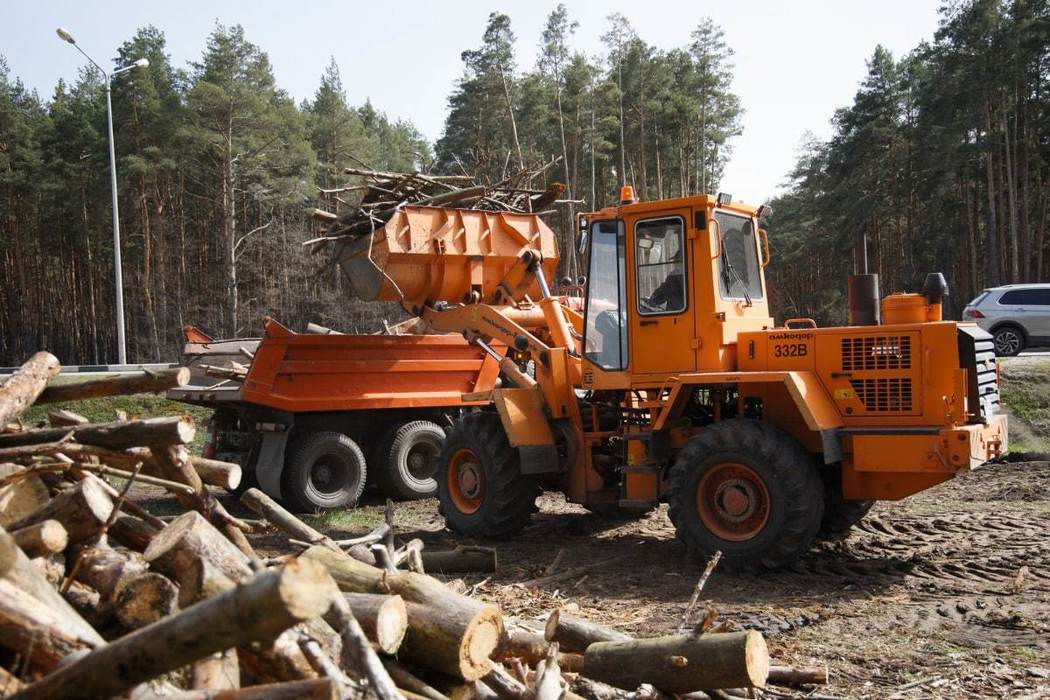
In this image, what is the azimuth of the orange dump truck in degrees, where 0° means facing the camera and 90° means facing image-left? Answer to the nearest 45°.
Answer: approximately 225°

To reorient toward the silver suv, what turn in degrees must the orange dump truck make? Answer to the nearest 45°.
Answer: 0° — it already faces it

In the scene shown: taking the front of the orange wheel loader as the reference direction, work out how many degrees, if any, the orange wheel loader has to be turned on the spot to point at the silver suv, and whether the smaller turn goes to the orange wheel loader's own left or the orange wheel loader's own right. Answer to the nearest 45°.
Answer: approximately 90° to the orange wheel loader's own right

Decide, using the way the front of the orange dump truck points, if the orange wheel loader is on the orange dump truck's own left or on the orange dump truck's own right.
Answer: on the orange dump truck's own right

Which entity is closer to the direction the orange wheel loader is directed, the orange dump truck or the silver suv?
the orange dump truck

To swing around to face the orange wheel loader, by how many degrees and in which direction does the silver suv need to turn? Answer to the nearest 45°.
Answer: approximately 90° to its right

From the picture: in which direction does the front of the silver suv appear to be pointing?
to the viewer's right

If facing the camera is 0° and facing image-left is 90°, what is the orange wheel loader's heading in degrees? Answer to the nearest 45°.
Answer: approximately 135°

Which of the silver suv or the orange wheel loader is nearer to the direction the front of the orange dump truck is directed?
the silver suv

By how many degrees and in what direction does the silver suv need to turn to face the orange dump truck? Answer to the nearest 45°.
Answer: approximately 135° to its right

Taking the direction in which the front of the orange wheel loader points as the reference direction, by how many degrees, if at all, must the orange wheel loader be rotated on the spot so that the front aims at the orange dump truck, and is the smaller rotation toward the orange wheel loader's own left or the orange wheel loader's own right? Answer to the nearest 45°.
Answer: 0° — it already faces it
